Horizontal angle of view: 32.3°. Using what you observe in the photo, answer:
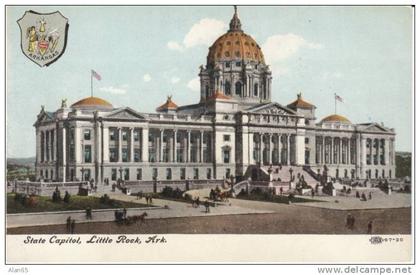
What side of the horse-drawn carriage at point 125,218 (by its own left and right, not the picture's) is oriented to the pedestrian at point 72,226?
back

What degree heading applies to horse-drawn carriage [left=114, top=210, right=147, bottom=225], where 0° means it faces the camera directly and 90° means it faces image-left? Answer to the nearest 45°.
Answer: approximately 270°
